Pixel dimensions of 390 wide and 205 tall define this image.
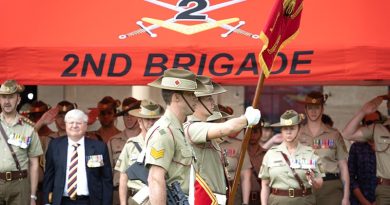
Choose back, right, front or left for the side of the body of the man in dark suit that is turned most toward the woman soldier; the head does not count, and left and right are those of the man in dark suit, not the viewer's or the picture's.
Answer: left

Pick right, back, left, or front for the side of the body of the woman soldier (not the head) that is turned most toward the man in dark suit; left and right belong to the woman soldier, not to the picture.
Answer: right

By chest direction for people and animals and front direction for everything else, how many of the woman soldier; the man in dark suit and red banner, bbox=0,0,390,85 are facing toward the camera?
3

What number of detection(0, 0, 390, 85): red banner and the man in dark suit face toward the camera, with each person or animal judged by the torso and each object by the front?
2

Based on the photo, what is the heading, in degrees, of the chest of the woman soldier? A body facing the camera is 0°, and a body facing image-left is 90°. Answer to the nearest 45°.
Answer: approximately 0°
